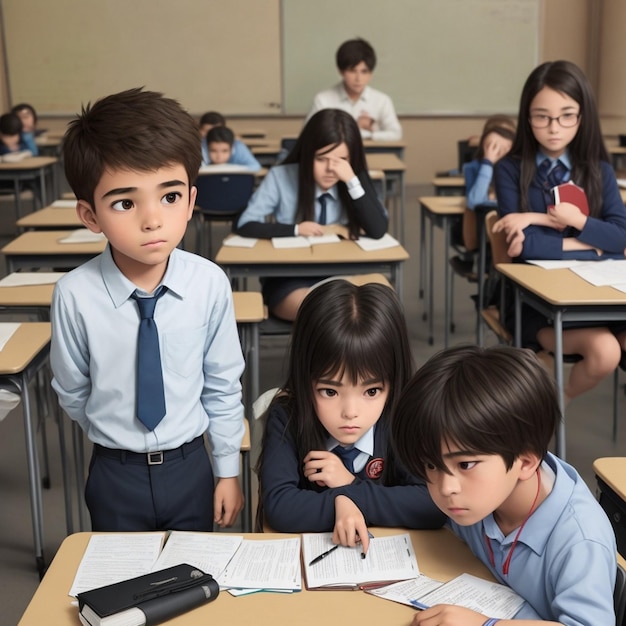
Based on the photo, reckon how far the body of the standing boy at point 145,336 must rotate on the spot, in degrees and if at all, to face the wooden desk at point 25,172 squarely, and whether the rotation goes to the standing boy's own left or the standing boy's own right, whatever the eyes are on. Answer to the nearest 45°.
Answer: approximately 180°

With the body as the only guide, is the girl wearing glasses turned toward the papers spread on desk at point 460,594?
yes

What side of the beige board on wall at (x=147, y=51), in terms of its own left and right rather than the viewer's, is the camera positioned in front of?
front

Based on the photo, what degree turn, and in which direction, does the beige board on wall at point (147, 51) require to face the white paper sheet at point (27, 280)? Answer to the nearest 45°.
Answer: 0° — it already faces it

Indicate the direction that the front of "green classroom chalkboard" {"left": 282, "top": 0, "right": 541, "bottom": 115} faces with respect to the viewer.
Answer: facing the viewer

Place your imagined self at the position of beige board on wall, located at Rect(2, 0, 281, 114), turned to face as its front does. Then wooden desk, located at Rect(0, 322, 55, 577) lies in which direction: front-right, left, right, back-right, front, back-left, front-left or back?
front

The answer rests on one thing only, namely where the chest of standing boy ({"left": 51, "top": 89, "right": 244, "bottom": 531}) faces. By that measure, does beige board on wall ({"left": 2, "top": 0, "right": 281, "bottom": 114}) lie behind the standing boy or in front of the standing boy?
behind

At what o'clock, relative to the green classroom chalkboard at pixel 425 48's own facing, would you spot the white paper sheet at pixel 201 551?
The white paper sheet is roughly at 12 o'clock from the green classroom chalkboard.

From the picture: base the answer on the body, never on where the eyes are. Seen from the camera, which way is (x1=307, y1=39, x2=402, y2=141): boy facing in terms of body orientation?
toward the camera

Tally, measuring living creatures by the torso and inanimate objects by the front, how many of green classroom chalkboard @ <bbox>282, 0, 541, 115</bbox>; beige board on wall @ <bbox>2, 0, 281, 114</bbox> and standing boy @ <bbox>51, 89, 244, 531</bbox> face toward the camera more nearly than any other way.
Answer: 3

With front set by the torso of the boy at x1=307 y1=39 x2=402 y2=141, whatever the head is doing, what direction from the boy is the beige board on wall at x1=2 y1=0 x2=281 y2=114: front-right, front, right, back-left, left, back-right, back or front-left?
back-right

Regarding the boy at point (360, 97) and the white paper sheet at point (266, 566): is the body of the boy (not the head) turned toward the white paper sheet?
yes

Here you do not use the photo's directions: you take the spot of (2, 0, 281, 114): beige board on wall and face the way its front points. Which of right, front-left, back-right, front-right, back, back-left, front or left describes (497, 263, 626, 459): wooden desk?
front
